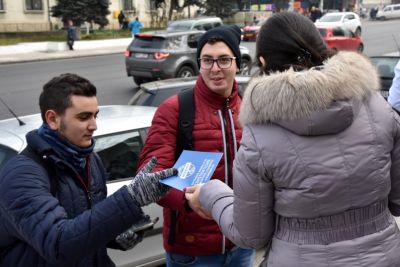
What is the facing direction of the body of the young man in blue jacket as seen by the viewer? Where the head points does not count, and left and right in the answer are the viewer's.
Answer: facing the viewer and to the right of the viewer

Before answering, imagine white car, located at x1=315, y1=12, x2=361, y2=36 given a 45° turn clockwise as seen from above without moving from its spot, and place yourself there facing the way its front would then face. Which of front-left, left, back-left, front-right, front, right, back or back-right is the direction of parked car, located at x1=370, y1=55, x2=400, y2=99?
left

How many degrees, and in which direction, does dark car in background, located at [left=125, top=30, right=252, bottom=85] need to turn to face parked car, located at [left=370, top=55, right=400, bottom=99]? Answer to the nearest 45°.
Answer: approximately 90° to its right

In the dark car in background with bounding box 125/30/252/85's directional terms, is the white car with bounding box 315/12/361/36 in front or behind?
in front

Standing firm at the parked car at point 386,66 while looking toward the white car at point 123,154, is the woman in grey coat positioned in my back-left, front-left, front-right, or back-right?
front-left

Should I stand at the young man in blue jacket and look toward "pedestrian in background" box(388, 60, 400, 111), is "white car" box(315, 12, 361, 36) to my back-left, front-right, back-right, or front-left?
front-left

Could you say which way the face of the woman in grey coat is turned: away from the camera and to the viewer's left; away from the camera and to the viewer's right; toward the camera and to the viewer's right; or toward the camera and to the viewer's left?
away from the camera and to the viewer's left

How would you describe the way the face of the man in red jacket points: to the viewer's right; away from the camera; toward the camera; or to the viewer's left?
toward the camera

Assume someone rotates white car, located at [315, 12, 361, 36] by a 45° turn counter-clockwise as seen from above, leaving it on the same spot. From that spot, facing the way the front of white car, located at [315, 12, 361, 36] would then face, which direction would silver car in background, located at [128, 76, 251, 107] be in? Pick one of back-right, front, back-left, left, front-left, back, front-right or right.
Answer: front

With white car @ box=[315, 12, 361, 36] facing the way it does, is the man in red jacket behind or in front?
in front

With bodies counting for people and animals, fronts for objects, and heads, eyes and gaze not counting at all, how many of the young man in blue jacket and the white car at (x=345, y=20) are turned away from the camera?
0

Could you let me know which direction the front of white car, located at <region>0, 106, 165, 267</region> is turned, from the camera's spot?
facing away from the viewer and to the right of the viewer

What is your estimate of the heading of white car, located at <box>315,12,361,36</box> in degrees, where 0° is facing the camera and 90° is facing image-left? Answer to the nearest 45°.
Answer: approximately 45°

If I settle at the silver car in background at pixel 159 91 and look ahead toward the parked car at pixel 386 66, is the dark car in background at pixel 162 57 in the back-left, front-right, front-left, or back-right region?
front-left

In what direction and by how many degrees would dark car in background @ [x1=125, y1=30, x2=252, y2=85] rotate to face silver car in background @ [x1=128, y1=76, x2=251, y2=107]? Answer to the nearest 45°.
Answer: approximately 135° to its right

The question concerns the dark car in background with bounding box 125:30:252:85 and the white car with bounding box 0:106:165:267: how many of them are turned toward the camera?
0
